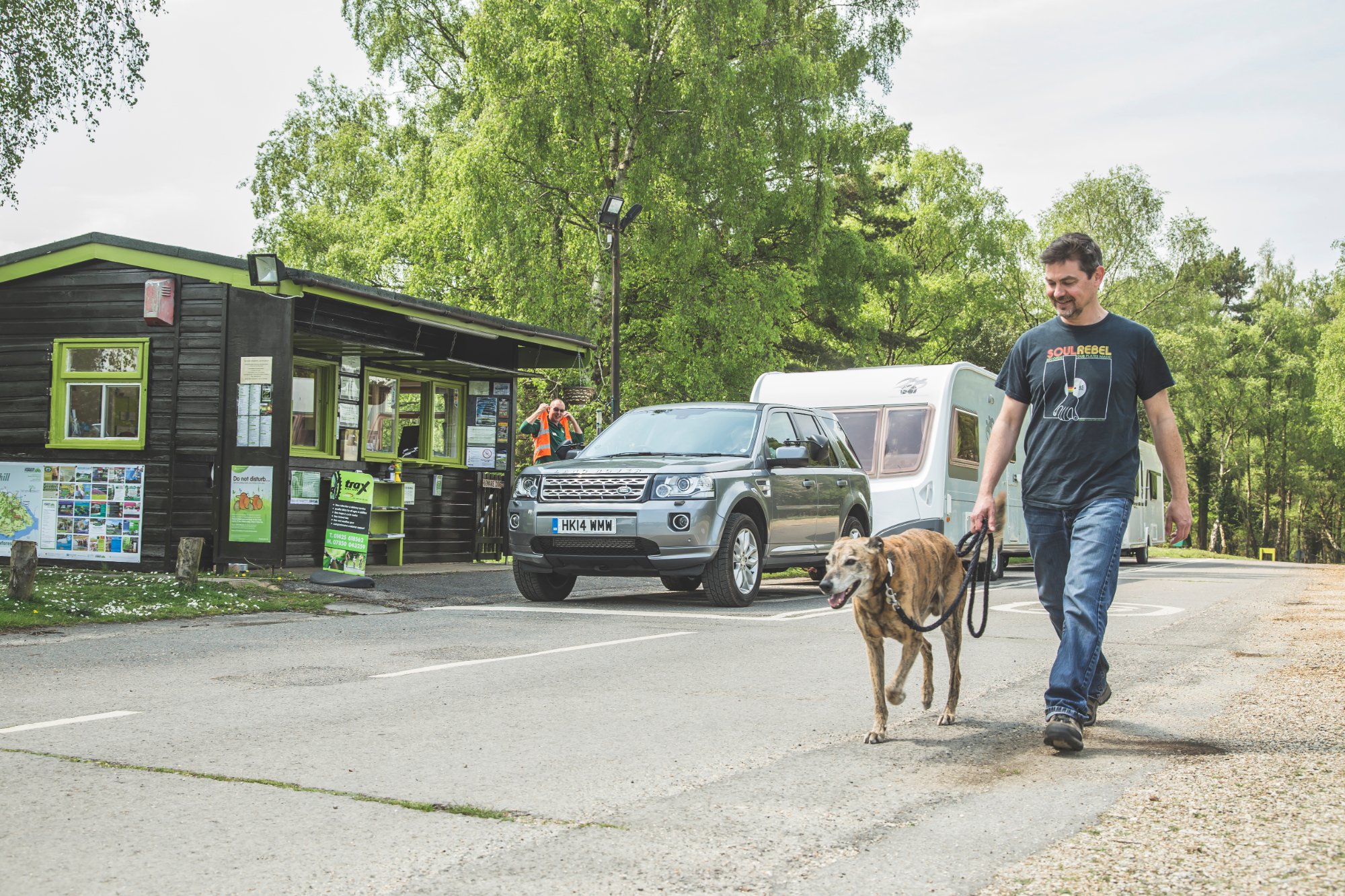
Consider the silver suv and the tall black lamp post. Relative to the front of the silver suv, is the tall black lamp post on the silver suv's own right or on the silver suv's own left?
on the silver suv's own right

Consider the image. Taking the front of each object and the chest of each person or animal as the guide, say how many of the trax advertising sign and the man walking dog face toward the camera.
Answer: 2

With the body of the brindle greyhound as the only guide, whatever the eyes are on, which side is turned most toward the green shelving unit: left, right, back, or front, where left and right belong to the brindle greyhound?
right

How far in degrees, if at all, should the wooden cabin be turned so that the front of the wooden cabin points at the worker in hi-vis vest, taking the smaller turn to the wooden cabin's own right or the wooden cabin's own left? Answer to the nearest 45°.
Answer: approximately 45° to the wooden cabin's own left

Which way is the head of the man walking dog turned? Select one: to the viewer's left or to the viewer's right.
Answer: to the viewer's left

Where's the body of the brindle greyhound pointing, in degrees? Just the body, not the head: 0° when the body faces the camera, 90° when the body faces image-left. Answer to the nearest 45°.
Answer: approximately 45°

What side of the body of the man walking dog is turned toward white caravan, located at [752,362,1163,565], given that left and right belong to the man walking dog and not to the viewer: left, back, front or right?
back

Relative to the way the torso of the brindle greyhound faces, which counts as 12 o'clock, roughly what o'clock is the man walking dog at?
The man walking dog is roughly at 8 o'clock from the brindle greyhound.

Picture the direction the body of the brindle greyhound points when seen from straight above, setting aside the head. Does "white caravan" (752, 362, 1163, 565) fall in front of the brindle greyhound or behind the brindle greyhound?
behind

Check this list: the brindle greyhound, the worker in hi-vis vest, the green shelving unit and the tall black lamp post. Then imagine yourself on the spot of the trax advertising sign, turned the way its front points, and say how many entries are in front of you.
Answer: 1

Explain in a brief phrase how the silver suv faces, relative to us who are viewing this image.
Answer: facing the viewer and to the left of the viewer

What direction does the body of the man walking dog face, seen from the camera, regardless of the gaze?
toward the camera

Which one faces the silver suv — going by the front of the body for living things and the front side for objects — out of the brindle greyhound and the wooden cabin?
the wooden cabin

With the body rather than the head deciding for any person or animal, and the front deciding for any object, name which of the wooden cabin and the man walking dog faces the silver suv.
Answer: the wooden cabin

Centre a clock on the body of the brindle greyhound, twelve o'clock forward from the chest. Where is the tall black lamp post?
The tall black lamp post is roughly at 4 o'clock from the brindle greyhound.

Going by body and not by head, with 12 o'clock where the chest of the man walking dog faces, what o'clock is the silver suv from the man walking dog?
The silver suv is roughly at 5 o'clock from the man walking dog.
